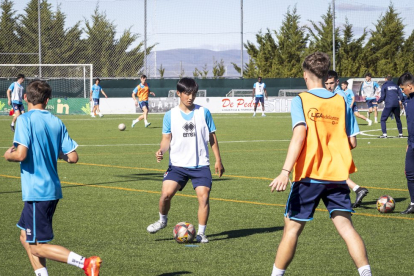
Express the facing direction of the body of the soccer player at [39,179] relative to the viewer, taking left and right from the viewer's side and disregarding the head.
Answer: facing away from the viewer and to the left of the viewer

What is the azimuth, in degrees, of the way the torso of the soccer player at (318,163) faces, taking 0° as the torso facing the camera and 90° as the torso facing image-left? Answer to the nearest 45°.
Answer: approximately 180°

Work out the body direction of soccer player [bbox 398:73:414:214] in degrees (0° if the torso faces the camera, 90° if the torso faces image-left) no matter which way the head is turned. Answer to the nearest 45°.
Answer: approximately 90°

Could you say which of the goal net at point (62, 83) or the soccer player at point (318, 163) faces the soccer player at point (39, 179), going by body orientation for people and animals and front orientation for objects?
the goal net

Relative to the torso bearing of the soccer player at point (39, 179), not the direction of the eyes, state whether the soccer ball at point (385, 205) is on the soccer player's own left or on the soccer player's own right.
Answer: on the soccer player's own right

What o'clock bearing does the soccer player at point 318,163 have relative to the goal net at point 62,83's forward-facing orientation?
The soccer player is roughly at 12 o'clock from the goal net.

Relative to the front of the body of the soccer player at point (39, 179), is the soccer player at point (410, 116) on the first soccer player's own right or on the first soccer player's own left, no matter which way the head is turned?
on the first soccer player's own right

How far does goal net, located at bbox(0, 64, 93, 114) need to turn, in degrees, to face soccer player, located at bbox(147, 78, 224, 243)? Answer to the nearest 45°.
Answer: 0° — it already faces them

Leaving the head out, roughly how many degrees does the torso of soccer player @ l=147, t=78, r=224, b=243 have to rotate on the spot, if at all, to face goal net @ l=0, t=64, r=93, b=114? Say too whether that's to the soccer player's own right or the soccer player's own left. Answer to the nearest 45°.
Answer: approximately 180°

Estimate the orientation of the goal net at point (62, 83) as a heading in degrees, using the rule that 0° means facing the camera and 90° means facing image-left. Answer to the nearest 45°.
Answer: approximately 0°

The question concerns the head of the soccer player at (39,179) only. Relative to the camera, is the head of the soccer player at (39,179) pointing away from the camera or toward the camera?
away from the camera

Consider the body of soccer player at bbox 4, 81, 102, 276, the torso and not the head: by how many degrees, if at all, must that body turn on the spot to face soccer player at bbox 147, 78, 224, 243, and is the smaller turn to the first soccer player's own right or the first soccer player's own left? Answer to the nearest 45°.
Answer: approximately 90° to the first soccer player's own right

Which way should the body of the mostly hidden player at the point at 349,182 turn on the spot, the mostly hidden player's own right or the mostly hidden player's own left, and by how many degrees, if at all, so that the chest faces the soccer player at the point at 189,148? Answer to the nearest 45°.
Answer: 0° — they already face them
